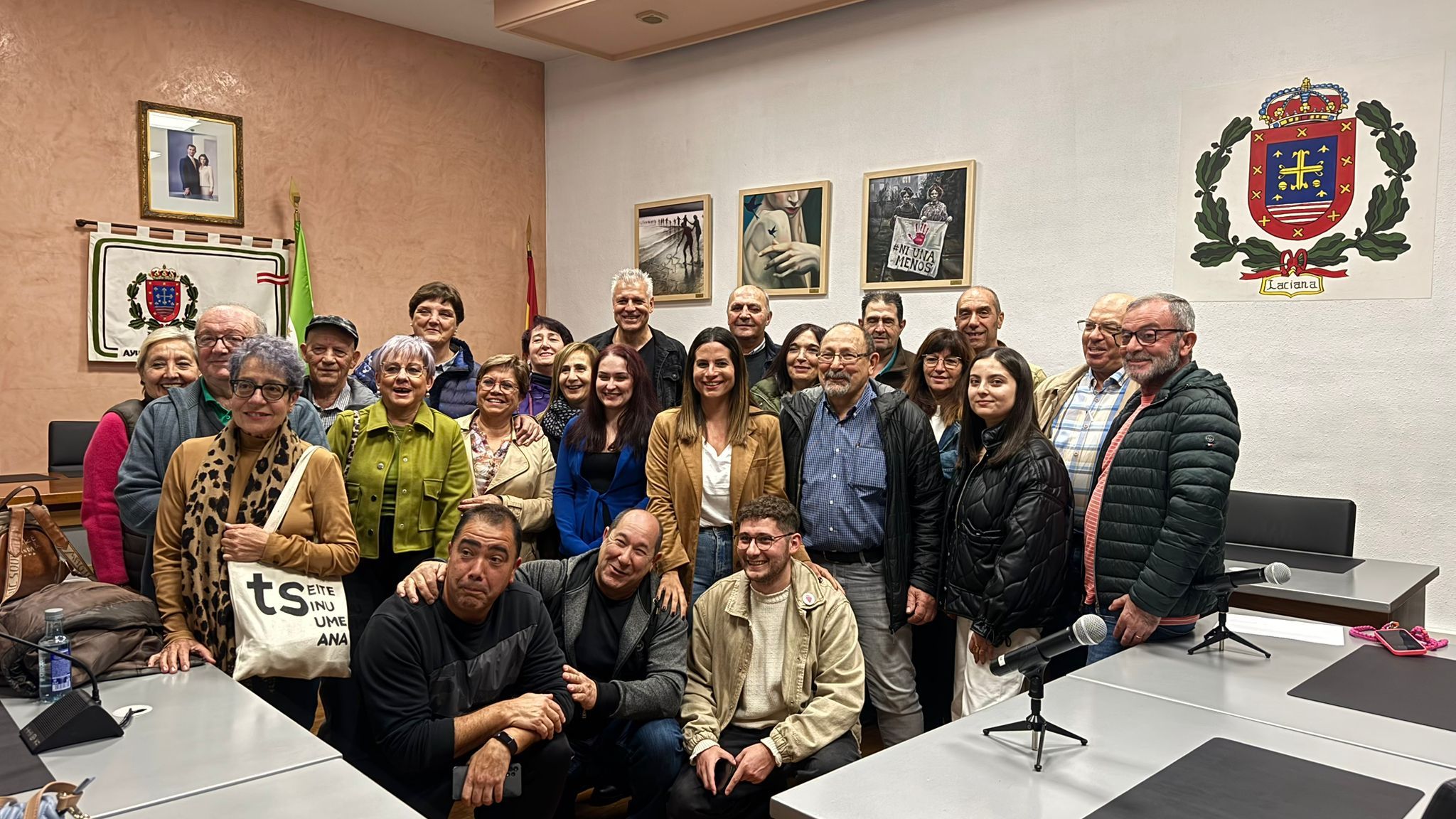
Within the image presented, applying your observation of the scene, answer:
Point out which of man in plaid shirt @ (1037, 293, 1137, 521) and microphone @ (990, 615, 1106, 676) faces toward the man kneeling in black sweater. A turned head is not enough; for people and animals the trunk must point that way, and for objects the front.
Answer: the man in plaid shirt

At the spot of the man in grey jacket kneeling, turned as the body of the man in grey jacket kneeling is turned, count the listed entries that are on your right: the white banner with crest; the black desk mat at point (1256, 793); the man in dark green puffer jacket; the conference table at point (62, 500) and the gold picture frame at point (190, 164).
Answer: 3

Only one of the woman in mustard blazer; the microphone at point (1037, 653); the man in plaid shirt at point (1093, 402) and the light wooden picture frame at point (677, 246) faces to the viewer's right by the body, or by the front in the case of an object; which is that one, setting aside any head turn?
the microphone

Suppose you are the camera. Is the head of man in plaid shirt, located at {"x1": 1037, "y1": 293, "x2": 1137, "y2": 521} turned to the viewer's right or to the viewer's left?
to the viewer's left

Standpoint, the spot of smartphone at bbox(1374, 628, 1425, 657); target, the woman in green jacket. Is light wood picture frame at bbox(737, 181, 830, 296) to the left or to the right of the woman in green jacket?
right

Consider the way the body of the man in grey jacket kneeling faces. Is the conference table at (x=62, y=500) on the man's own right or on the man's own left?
on the man's own right

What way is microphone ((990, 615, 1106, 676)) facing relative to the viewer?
to the viewer's right

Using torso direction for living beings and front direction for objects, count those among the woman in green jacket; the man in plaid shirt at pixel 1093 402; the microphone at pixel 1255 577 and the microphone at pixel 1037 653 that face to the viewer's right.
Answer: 2

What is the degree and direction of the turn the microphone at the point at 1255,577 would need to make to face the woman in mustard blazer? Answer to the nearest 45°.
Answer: approximately 180°

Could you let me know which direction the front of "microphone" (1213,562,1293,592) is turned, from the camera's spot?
facing to the right of the viewer

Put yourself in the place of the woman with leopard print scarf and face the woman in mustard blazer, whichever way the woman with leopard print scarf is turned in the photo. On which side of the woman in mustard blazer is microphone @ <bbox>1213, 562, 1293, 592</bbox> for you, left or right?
right

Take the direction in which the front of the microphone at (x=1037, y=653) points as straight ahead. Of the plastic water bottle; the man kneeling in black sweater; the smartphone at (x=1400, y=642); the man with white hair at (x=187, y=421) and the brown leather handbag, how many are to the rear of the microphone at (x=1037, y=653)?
4
